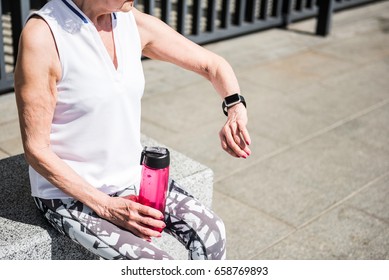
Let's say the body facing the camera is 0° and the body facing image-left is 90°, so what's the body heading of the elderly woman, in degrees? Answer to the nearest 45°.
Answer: approximately 315°

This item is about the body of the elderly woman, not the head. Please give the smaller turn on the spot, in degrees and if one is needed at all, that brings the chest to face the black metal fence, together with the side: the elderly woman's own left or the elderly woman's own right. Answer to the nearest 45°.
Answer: approximately 135° to the elderly woman's own left
